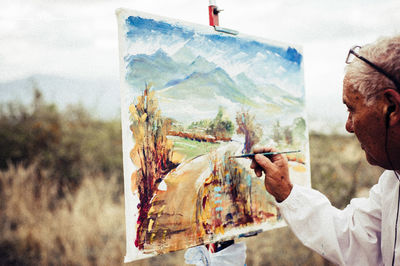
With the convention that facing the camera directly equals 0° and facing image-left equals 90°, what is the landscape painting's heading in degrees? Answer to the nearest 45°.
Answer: approximately 315°

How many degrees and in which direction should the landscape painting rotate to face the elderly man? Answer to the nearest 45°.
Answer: approximately 45° to its left
